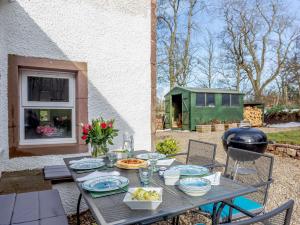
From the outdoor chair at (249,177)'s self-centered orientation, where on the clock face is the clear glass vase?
The clear glass vase is roughly at 1 o'clock from the outdoor chair.

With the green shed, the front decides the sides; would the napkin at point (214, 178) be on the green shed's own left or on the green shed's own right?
on the green shed's own left

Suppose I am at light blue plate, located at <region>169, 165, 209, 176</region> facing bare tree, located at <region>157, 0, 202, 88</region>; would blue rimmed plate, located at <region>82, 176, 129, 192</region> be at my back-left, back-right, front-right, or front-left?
back-left

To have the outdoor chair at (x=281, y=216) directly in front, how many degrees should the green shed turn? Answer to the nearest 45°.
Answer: approximately 45° to its left

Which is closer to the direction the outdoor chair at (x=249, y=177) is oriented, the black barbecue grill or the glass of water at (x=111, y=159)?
the glass of water

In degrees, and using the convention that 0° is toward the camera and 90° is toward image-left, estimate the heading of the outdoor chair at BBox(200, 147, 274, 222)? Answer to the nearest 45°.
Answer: approximately 45°

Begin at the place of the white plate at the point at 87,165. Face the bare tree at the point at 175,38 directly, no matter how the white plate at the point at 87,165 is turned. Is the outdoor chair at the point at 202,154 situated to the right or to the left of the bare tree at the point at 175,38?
right

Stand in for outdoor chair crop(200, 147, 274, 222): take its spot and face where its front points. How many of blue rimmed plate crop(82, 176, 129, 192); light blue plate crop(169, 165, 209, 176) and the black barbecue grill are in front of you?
2

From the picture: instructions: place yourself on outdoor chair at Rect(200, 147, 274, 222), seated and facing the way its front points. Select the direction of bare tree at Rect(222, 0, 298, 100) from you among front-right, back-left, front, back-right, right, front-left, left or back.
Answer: back-right

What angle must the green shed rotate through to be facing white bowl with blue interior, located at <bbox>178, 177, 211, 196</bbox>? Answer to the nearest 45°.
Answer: approximately 45° to its left

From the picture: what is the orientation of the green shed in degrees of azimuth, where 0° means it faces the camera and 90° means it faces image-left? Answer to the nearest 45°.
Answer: approximately 45°
